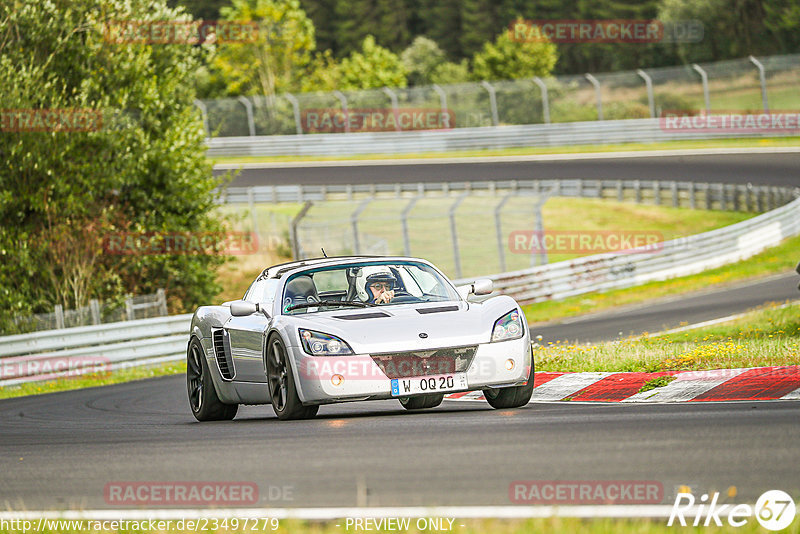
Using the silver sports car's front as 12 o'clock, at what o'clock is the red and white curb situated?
The red and white curb is roughly at 9 o'clock from the silver sports car.

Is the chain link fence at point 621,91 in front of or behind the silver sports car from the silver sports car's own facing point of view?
behind

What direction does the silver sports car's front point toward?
toward the camera

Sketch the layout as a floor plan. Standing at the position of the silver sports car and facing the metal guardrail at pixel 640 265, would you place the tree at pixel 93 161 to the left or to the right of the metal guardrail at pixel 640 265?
left

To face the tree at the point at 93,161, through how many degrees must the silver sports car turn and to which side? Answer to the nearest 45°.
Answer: approximately 180°

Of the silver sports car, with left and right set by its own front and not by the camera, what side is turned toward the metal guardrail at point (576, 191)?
back

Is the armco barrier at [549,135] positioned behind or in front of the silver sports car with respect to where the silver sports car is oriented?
behind
